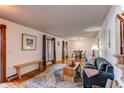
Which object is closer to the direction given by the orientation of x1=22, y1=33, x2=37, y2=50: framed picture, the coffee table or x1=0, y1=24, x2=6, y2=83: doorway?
the coffee table

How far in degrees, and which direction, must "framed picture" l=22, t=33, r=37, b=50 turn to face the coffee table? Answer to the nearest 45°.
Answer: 0° — it already faces it

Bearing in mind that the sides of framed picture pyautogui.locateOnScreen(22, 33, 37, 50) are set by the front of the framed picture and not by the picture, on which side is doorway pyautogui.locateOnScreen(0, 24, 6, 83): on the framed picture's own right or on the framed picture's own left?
on the framed picture's own right

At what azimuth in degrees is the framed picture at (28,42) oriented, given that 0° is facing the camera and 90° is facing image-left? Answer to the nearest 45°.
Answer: approximately 315°
